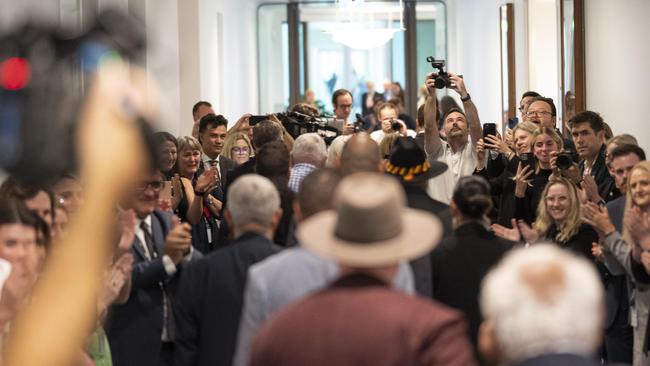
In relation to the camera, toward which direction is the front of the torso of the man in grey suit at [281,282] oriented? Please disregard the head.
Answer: away from the camera

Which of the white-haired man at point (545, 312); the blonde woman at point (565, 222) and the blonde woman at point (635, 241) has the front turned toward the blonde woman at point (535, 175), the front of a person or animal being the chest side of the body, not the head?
the white-haired man

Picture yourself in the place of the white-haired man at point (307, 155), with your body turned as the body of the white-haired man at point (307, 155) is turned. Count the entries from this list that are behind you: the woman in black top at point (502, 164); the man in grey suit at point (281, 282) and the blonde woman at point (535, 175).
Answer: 1

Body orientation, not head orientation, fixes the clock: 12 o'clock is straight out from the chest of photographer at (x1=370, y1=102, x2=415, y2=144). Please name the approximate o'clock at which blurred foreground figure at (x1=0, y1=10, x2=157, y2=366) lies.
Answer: The blurred foreground figure is roughly at 12 o'clock from the photographer.

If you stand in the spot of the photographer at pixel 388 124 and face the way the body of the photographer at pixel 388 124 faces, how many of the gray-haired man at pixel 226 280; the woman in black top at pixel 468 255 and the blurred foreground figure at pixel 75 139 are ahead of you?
3

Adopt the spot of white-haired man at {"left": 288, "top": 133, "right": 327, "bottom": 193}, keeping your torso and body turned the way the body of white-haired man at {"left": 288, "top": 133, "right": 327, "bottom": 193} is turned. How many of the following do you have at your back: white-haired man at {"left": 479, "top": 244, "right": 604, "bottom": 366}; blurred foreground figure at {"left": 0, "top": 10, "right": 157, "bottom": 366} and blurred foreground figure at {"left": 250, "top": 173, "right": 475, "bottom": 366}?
3

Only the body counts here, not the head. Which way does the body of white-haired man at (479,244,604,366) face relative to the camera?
away from the camera

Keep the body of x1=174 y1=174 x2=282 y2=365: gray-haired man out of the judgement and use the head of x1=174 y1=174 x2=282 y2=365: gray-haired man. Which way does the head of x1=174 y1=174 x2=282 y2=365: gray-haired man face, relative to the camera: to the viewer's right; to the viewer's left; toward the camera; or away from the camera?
away from the camera

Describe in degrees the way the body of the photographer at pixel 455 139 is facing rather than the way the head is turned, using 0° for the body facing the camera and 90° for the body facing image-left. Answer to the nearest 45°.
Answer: approximately 0°

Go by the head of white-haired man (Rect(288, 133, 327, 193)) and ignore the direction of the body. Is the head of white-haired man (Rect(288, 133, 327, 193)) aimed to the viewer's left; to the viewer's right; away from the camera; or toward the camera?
away from the camera

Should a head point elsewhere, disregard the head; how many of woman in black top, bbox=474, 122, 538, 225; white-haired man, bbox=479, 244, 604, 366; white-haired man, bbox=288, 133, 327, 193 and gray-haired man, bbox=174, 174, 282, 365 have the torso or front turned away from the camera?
3

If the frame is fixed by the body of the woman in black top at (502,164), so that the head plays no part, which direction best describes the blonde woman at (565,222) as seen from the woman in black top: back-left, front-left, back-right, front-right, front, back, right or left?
front-left
